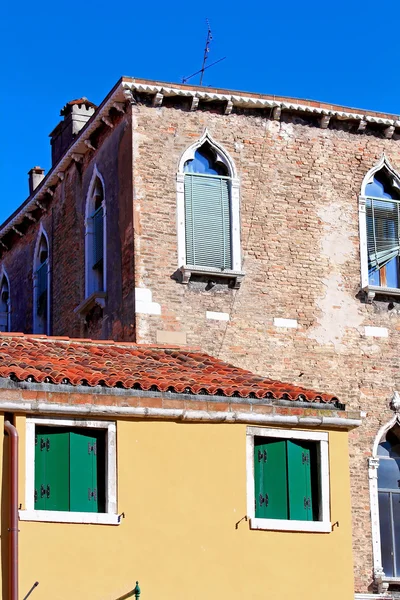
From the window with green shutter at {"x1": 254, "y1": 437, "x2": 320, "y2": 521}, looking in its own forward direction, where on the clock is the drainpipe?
The drainpipe is roughly at 2 o'clock from the window with green shutter.

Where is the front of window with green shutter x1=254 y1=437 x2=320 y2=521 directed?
toward the camera
